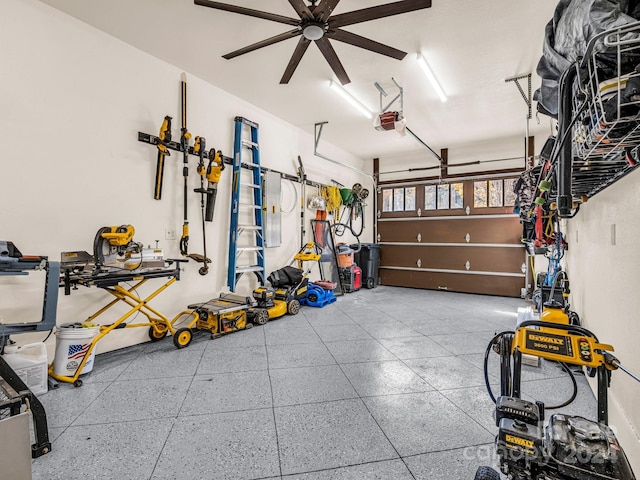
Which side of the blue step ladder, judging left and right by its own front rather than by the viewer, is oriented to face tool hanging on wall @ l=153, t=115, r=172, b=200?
right

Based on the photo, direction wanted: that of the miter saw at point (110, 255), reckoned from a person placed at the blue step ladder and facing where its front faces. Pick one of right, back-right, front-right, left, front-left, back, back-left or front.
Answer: right

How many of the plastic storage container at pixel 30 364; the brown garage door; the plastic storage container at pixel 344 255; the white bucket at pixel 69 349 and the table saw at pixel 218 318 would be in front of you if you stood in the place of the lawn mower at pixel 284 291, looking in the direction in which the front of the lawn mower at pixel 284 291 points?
3

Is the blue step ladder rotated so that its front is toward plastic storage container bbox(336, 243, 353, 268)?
no

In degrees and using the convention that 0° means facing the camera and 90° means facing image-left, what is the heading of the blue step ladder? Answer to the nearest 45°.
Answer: approximately 315°

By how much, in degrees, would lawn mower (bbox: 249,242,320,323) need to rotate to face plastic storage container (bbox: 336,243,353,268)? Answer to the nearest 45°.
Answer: approximately 180°

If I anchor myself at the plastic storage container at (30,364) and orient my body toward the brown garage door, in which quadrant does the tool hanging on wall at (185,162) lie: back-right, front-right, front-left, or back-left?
front-left

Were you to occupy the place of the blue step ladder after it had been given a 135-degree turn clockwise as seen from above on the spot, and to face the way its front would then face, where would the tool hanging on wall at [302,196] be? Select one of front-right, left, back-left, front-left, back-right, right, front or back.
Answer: back-right

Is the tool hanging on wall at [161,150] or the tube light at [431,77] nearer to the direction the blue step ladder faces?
the tube light

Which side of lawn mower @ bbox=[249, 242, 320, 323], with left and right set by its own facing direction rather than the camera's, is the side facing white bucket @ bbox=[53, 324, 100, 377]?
front

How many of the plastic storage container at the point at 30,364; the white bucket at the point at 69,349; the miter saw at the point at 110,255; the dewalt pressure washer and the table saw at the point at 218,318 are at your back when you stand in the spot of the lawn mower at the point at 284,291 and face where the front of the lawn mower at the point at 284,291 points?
0

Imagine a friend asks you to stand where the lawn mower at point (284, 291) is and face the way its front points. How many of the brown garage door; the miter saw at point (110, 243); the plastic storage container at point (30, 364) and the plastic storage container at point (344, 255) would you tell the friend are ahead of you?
2

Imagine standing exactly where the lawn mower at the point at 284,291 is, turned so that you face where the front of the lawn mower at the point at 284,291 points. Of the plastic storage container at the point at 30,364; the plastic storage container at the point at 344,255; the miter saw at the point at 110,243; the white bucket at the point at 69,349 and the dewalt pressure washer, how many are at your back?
1

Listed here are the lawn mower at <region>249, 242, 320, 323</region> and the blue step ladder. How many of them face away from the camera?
0

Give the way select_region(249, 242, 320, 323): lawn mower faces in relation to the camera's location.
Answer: facing the viewer and to the left of the viewer

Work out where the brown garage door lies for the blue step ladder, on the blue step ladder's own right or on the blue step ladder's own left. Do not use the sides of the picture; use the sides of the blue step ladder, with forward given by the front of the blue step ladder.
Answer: on the blue step ladder's own left
